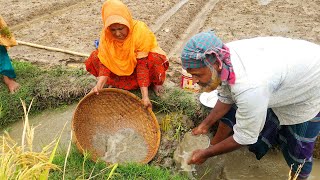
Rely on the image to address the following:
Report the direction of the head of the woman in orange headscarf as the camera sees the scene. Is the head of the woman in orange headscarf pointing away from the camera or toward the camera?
toward the camera
